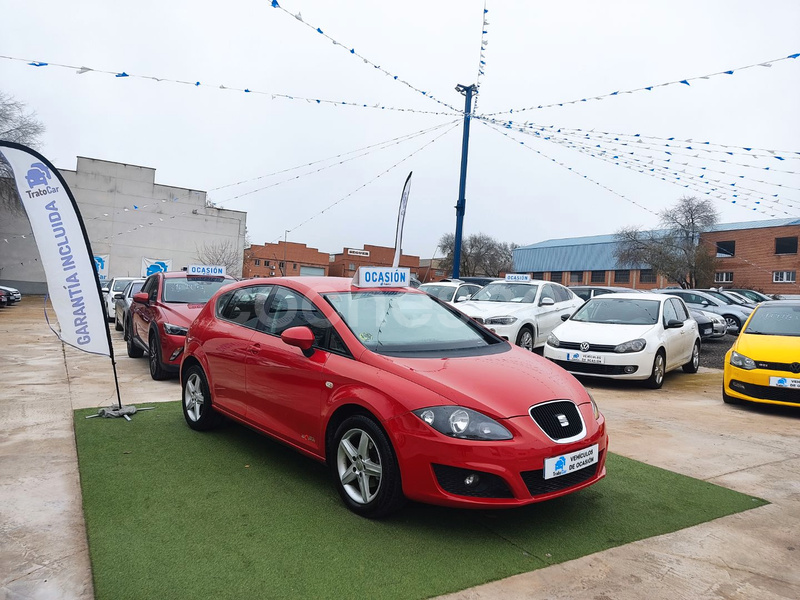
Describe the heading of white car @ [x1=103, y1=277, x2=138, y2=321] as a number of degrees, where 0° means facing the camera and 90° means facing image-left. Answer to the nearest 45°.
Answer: approximately 315°

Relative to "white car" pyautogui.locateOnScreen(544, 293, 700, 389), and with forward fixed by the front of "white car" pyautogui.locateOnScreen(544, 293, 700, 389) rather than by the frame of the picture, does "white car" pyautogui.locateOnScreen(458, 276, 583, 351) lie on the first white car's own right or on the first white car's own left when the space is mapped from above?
on the first white car's own right

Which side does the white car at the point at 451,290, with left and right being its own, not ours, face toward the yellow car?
left

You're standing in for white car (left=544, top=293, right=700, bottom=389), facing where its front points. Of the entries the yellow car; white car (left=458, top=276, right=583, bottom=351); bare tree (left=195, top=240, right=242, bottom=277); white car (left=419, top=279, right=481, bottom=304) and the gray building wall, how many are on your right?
4

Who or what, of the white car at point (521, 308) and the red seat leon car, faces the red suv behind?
the white car

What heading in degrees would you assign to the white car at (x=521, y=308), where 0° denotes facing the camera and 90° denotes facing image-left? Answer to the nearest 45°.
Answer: approximately 45°

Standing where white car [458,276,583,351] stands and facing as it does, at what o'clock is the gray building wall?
The gray building wall is roughly at 3 o'clock from the white car.

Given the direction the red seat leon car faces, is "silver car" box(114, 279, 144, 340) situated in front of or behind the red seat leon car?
behind

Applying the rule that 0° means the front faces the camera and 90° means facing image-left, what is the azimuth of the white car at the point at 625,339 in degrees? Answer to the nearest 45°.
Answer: approximately 45°

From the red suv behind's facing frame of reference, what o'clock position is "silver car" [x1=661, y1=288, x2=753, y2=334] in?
The silver car is roughly at 10 o'clock from the red suv behind.

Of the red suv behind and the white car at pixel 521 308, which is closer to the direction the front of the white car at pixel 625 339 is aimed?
the red suv behind
